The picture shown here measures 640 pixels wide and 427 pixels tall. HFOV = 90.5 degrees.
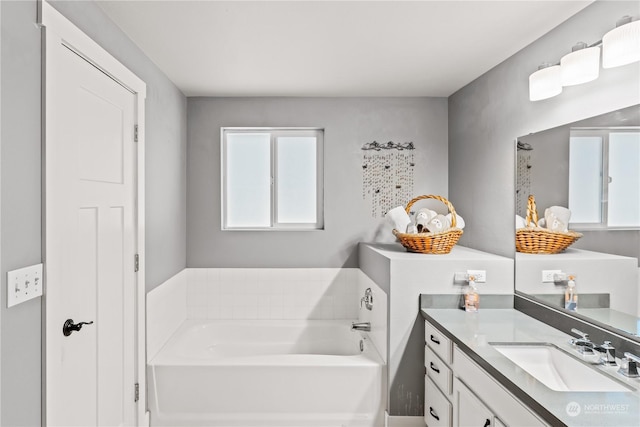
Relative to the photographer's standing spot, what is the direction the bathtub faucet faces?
facing to the left of the viewer

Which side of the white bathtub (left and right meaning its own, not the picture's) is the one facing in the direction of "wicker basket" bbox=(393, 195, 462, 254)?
left

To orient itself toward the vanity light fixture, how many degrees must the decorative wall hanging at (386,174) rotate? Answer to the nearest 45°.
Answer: approximately 45° to its left

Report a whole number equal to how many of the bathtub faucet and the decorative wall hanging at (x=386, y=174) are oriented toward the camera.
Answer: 1

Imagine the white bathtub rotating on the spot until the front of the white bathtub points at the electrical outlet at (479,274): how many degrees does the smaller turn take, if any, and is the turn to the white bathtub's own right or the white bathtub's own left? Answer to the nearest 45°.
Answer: approximately 90° to the white bathtub's own left

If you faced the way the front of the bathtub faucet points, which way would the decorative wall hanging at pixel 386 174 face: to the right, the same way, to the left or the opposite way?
to the left

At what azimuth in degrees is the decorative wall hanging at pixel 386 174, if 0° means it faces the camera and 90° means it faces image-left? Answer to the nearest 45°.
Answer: approximately 0°

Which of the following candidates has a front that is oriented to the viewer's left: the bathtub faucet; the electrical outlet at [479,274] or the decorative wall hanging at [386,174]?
the bathtub faucet

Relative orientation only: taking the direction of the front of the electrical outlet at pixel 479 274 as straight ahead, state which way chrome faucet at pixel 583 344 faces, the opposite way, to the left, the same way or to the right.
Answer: to the right

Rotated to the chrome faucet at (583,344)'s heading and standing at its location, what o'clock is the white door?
The white door is roughly at 11 o'clock from the chrome faucet.

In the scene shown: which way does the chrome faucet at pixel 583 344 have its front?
to the viewer's left
